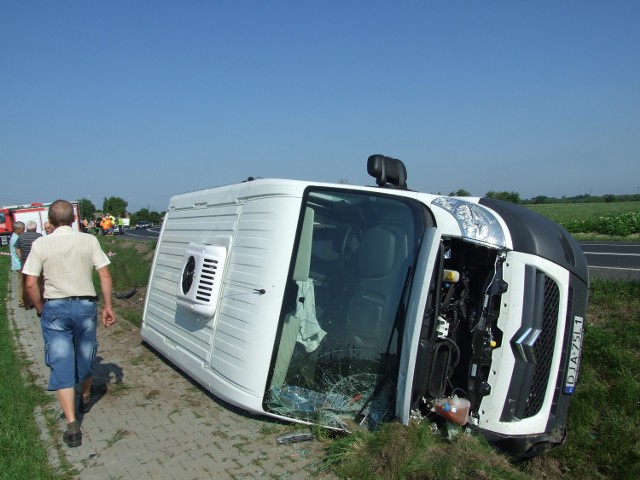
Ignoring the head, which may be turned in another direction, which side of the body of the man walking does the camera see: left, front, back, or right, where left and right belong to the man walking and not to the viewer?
back

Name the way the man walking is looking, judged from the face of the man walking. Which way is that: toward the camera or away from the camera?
away from the camera

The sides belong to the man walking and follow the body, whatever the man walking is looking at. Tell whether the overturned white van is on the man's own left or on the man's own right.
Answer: on the man's own right
